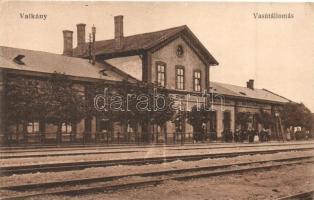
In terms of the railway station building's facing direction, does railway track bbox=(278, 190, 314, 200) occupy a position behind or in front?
in front

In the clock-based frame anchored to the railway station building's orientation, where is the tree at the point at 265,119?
The tree is roughly at 9 o'clock from the railway station building.

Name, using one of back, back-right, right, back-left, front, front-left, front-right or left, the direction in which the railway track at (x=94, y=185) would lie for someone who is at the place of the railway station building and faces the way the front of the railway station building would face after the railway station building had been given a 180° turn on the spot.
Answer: back-left

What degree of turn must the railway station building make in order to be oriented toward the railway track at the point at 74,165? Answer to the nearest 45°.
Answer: approximately 45° to its right

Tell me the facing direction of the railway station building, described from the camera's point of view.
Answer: facing the viewer and to the right of the viewer

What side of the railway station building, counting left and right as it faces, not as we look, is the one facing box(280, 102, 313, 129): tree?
left

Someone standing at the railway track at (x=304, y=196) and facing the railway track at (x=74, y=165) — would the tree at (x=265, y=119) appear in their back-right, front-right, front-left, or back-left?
front-right

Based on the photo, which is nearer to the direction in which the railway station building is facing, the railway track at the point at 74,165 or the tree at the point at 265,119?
the railway track
